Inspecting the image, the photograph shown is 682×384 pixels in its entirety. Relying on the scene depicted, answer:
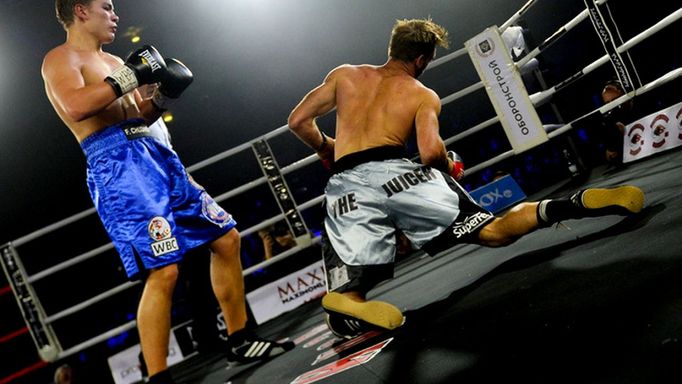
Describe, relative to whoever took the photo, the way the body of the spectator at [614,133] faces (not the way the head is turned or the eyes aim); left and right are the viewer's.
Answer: facing the viewer and to the left of the viewer

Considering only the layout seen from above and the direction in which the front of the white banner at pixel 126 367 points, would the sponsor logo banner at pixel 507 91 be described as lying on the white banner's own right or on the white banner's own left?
on the white banner's own left

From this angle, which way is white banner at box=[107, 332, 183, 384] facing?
toward the camera

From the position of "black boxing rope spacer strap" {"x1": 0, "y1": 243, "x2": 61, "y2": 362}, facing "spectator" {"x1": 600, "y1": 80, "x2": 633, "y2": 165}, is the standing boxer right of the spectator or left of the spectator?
right

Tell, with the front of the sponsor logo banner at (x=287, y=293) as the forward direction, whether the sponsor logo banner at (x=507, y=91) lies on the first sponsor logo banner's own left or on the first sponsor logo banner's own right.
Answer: on the first sponsor logo banner's own left

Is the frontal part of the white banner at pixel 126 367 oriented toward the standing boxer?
yes

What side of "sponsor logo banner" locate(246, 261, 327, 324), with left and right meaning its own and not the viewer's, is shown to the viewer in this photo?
front

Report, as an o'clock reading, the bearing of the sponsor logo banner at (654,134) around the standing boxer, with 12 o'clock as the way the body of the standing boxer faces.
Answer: The sponsor logo banner is roughly at 10 o'clock from the standing boxer.

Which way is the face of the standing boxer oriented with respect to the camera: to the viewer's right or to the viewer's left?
to the viewer's right

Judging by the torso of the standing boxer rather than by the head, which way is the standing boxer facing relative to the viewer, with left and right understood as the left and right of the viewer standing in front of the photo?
facing the viewer and to the right of the viewer

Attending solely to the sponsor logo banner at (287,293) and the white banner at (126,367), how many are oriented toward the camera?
2

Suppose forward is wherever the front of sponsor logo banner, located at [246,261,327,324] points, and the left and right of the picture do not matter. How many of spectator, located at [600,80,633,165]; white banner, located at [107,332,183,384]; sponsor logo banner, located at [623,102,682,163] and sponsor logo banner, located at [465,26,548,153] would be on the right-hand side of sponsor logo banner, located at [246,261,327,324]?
1

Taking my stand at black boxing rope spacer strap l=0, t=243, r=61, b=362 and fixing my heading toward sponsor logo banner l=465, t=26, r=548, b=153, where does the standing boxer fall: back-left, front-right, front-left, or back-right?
front-right
